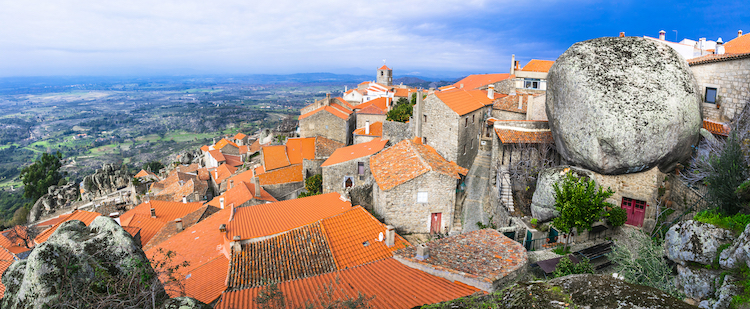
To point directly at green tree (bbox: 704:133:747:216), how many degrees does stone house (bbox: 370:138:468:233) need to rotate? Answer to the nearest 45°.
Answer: approximately 45° to its left

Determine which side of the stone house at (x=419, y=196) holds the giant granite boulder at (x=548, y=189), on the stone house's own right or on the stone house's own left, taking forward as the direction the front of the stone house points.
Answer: on the stone house's own left

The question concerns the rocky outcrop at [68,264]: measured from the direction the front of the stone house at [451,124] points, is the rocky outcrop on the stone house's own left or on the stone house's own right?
on the stone house's own right

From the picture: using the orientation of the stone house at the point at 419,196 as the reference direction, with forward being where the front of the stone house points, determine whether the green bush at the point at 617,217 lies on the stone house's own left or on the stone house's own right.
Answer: on the stone house's own left

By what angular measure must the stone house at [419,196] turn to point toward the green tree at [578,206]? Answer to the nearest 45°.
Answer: approximately 45° to its left

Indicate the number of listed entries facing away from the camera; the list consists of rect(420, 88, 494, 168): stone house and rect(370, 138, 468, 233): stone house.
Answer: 0

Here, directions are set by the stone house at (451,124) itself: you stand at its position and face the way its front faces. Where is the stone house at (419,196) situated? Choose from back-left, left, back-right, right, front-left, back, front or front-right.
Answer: front-right

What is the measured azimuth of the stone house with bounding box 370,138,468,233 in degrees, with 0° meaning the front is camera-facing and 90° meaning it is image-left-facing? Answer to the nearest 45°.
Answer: approximately 0°

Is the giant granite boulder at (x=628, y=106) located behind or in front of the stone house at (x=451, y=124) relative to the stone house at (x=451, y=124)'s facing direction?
in front

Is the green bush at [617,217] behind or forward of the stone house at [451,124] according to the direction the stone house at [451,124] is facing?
forward

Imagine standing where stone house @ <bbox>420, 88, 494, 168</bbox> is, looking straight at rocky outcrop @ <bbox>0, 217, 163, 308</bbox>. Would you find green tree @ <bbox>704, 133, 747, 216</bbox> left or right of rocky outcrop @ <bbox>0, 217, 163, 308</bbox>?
left
